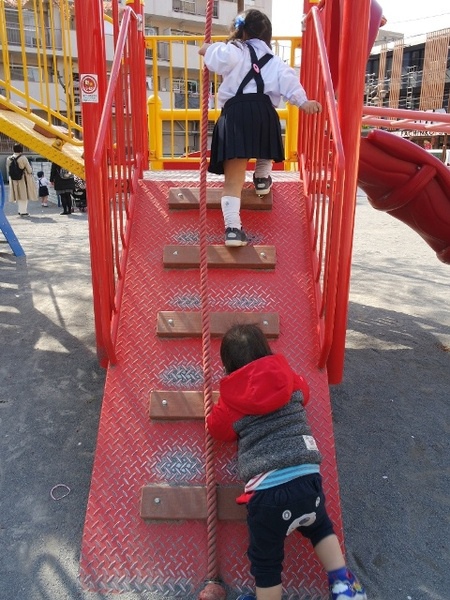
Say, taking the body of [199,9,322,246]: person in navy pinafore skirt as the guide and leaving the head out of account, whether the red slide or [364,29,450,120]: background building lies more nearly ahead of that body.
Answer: the background building

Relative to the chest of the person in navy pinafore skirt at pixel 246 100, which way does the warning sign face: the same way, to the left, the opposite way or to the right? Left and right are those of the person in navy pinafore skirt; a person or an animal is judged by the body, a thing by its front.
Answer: the opposite way

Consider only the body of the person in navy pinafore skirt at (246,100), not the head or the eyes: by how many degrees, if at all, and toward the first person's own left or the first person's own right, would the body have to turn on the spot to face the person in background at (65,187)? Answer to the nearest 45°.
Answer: approximately 45° to the first person's own left

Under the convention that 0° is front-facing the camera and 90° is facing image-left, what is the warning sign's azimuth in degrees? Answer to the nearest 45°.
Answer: approximately 0°

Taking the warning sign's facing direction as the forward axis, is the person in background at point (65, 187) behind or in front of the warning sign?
behind

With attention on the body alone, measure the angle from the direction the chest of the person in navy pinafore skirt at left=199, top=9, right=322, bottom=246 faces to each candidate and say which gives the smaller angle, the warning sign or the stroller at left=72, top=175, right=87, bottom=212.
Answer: the stroller

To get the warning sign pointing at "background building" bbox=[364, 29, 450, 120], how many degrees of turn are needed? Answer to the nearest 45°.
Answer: approximately 135° to its left

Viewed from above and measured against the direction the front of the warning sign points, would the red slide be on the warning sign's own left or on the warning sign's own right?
on the warning sign's own left

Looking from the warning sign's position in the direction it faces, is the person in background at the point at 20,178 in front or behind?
behind

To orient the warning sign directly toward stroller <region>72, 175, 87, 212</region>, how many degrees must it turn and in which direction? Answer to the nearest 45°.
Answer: approximately 180°

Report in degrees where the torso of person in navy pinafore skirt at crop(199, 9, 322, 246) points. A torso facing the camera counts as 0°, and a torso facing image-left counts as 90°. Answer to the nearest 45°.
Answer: approximately 180°

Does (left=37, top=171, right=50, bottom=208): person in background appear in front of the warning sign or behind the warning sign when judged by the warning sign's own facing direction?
behind

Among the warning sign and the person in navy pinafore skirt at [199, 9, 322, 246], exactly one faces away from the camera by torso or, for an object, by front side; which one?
the person in navy pinafore skirt

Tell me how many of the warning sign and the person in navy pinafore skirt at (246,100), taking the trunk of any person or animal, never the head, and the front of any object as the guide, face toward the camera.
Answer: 1
